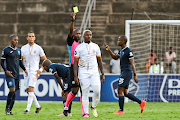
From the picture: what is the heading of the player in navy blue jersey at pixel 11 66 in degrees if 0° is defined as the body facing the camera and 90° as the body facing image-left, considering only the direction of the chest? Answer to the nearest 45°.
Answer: approximately 315°

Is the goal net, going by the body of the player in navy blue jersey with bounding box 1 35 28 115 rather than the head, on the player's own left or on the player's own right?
on the player's own left

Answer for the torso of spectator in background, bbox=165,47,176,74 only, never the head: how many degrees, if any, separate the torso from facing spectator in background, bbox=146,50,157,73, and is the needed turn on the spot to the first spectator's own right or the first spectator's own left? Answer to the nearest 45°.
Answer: approximately 45° to the first spectator's own right

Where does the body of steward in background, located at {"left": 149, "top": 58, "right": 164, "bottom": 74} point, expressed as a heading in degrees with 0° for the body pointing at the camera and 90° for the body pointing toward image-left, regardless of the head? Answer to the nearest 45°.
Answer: approximately 0°

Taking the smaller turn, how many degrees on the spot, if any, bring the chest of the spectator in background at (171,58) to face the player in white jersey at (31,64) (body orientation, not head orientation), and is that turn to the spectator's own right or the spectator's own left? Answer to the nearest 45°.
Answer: approximately 45° to the spectator's own right

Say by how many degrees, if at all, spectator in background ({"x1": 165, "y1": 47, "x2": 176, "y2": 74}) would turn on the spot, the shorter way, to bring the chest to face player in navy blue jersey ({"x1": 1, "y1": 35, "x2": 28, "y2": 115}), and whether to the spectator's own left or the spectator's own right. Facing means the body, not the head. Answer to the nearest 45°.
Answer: approximately 45° to the spectator's own right
